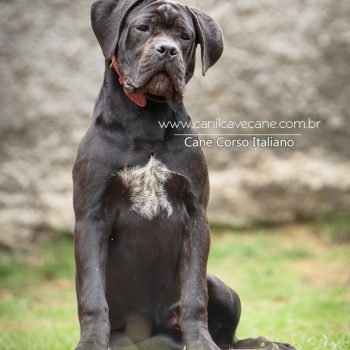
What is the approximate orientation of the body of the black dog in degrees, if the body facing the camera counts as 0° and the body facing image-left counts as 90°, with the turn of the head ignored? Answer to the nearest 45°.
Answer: approximately 0°
